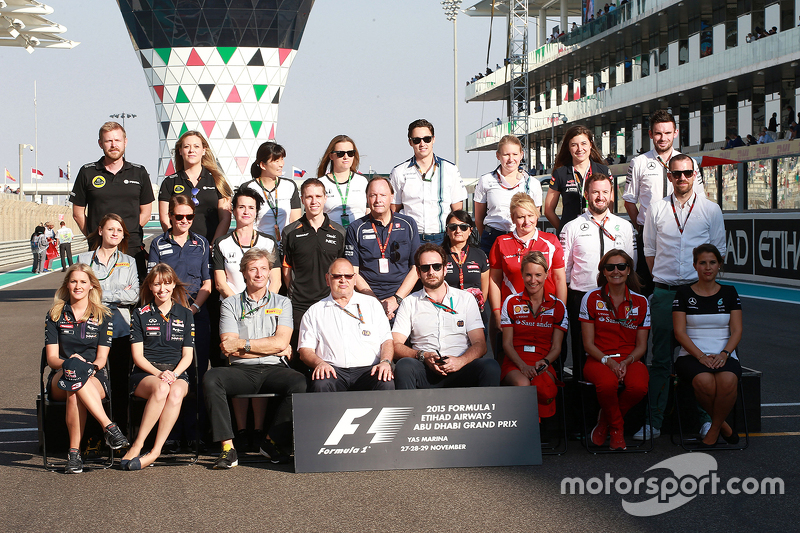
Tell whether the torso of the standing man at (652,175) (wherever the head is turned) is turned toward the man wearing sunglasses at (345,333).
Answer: no

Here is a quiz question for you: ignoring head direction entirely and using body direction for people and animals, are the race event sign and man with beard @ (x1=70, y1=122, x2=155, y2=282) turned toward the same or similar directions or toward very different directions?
same or similar directions

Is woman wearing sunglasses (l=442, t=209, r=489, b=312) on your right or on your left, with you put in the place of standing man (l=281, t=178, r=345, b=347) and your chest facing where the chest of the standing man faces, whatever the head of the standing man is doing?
on your left

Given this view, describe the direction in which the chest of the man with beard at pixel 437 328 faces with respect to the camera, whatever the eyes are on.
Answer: toward the camera

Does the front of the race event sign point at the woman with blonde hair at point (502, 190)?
no

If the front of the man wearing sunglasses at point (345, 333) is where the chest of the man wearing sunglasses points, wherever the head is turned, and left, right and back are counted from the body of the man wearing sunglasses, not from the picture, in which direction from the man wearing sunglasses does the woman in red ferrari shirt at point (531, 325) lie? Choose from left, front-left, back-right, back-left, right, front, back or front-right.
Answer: left

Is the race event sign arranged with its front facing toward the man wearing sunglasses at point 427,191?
no

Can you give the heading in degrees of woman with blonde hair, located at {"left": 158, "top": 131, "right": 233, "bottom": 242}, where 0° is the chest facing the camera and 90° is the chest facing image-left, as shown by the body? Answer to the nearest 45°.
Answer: approximately 0°

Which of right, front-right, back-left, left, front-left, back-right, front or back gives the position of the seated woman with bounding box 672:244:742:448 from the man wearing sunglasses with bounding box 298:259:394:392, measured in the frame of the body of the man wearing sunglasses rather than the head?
left

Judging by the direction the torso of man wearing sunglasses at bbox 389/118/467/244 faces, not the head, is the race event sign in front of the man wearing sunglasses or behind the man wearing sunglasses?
in front

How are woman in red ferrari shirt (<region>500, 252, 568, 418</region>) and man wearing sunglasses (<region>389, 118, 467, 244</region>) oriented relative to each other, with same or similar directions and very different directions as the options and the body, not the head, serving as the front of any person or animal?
same or similar directions

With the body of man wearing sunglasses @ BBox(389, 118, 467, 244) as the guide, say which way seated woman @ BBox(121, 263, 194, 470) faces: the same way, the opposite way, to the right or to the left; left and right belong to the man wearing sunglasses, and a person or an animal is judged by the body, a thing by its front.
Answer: the same way

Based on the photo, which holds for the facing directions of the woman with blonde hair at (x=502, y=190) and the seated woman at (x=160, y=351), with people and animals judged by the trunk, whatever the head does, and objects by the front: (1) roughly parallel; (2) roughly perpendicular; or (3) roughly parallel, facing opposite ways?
roughly parallel

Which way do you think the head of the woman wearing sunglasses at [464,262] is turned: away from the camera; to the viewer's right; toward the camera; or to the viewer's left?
toward the camera

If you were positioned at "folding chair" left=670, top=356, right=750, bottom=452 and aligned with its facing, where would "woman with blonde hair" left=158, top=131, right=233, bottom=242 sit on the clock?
The woman with blonde hair is roughly at 3 o'clock from the folding chair.

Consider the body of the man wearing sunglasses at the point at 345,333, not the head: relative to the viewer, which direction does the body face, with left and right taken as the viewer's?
facing the viewer

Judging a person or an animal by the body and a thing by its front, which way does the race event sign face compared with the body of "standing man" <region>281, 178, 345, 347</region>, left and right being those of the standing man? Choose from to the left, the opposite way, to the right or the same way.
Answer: the same way

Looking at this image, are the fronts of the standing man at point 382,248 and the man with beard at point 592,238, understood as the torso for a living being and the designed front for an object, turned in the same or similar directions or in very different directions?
same or similar directions

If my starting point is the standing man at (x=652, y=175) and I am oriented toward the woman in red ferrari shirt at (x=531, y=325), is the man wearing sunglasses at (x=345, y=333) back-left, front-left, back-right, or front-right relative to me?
front-right

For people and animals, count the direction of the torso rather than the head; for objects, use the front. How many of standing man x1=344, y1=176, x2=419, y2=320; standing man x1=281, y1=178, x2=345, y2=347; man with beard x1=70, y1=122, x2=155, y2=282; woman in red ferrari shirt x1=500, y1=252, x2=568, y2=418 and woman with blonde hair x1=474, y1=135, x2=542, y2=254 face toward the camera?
5

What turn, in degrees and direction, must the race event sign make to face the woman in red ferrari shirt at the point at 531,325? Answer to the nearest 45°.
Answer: approximately 135° to its left
